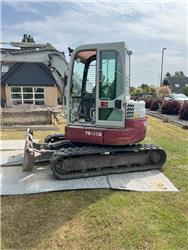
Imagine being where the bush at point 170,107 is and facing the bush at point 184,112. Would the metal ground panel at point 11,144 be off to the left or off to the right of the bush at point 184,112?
right

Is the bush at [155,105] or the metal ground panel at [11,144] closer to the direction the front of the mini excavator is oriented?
the metal ground panel

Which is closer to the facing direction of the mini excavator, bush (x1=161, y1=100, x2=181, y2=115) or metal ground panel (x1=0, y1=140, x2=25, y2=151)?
the metal ground panel

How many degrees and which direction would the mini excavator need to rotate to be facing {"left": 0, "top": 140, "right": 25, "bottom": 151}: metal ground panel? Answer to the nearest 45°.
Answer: approximately 45° to its right

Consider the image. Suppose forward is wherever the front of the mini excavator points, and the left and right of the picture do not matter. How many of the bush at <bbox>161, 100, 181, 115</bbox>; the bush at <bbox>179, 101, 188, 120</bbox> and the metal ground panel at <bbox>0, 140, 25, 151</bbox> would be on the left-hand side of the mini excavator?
0

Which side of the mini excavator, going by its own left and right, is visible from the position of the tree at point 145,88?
right

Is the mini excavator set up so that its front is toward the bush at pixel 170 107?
no

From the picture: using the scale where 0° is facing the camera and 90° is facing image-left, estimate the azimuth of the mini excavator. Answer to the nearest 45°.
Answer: approximately 90°

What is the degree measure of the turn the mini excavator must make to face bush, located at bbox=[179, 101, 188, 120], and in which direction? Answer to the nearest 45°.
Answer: approximately 135° to its right

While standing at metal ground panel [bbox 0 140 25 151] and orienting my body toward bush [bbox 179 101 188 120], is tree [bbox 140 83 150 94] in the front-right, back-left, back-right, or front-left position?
front-left
